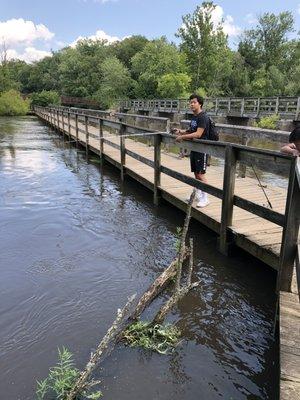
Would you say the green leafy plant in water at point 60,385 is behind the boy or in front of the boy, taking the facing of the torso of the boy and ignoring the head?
in front

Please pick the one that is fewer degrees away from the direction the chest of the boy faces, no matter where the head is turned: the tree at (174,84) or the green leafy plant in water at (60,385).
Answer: the green leafy plant in water

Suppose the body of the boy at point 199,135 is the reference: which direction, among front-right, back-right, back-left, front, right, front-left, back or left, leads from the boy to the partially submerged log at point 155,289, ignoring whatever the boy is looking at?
front-left

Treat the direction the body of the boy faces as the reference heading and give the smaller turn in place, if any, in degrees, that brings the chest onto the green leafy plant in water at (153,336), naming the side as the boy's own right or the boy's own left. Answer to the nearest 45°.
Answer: approximately 45° to the boy's own left

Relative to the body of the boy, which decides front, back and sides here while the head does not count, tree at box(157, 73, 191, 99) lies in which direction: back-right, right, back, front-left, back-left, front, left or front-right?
back-right

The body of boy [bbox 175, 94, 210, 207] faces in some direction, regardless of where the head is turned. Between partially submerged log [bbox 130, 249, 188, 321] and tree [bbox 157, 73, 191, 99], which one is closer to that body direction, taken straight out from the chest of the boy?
the partially submerged log

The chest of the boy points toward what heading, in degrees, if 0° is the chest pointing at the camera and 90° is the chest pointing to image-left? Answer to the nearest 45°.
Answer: approximately 45°
